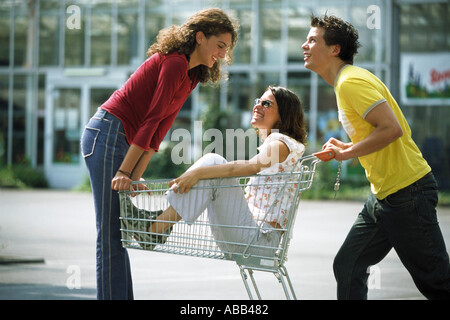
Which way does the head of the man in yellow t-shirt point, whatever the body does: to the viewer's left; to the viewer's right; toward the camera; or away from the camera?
to the viewer's left

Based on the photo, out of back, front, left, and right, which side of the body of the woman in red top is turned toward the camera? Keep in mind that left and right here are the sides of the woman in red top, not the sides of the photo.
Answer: right

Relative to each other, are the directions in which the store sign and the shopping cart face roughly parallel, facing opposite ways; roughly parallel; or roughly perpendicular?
roughly perpendicular

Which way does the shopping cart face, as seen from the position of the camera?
facing to the left of the viewer

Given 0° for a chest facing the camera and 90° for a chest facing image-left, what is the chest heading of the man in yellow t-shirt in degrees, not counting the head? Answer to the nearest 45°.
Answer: approximately 90°

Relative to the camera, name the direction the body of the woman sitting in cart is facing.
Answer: to the viewer's left

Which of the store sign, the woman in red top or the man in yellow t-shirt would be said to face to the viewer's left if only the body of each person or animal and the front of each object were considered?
the man in yellow t-shirt

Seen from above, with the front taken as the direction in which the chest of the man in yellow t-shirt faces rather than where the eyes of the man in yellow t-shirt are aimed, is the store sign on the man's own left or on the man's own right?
on the man's own right

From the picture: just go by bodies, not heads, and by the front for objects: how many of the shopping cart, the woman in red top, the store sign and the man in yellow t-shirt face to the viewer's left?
2

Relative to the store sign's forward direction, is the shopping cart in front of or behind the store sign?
in front

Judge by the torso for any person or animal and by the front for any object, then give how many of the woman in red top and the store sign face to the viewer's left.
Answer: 0
